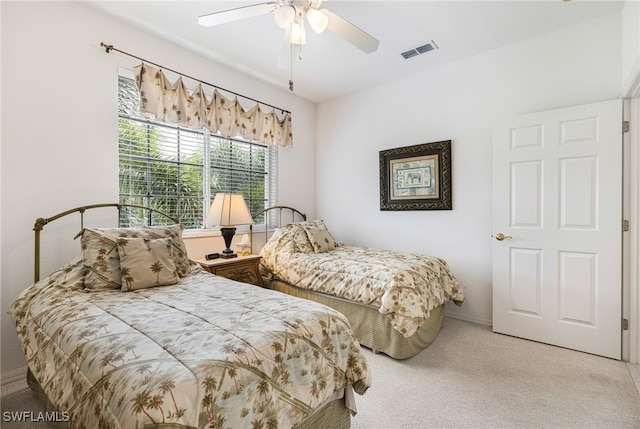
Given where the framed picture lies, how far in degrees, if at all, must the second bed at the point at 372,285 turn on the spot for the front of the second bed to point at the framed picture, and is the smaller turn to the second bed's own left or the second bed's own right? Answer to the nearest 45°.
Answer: approximately 90° to the second bed's own left

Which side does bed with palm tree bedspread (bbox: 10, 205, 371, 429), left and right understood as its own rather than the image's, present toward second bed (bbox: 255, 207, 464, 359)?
left

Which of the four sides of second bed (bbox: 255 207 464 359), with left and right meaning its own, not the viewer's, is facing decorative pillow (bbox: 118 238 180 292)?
right

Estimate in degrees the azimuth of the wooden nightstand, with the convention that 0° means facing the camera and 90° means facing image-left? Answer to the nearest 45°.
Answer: approximately 315°

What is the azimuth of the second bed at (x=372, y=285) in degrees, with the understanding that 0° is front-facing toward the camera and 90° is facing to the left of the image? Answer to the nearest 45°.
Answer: approximately 315°

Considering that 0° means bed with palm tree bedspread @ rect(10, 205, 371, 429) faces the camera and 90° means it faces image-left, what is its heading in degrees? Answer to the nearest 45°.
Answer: approximately 315°

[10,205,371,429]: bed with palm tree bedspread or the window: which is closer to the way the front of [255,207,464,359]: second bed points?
the bed with palm tree bedspread

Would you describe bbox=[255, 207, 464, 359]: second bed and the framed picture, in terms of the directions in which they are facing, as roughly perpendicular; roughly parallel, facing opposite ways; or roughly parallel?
roughly perpendicular

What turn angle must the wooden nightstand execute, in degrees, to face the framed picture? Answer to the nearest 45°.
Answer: approximately 45° to its left

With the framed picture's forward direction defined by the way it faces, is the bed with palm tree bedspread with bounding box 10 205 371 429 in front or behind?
in front

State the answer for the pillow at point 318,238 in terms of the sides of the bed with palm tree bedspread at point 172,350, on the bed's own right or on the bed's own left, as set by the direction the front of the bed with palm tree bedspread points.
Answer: on the bed's own left

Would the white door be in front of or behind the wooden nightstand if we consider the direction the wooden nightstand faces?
in front
